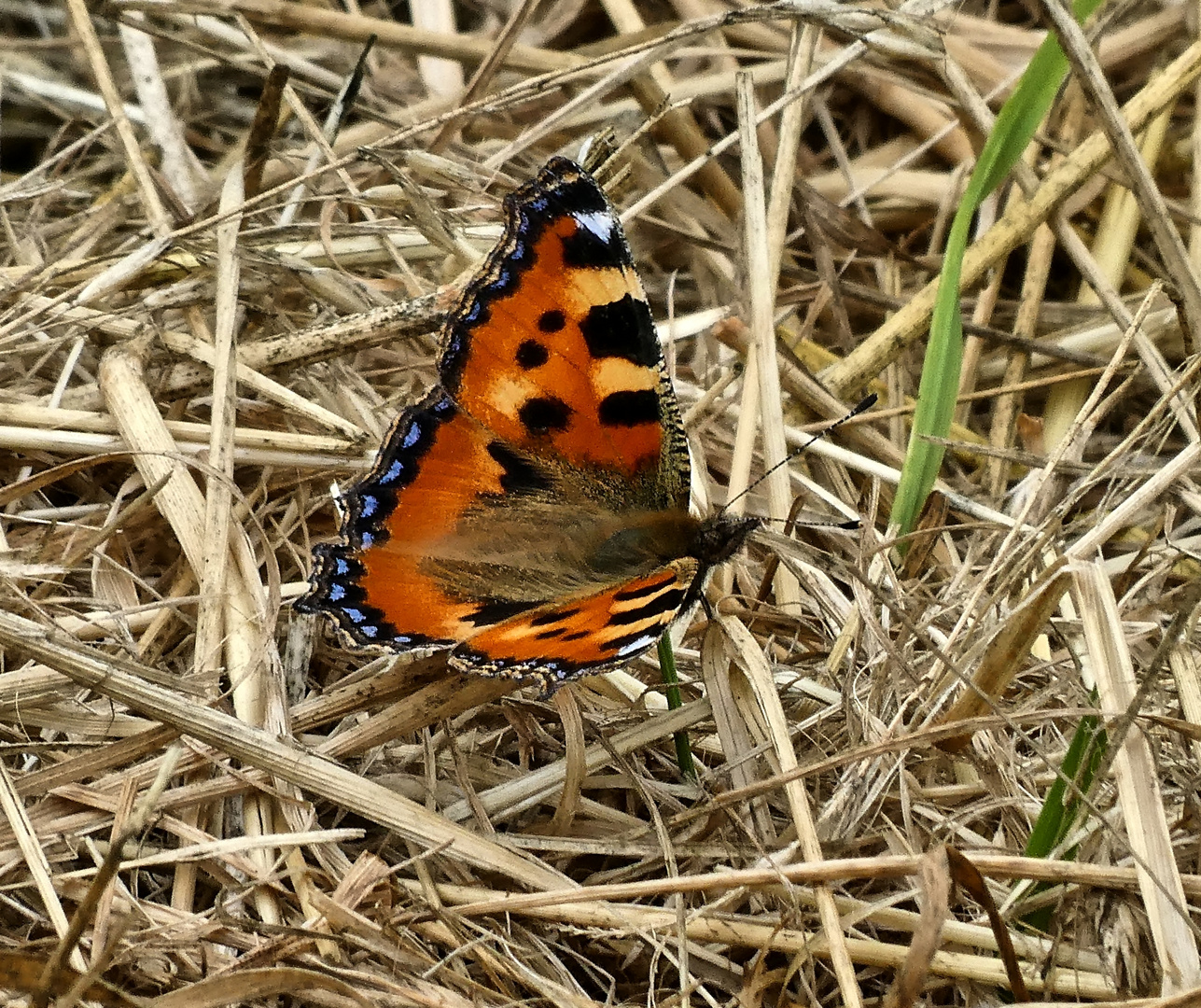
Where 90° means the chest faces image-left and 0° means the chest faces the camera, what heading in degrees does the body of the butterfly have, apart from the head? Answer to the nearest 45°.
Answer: approximately 270°
